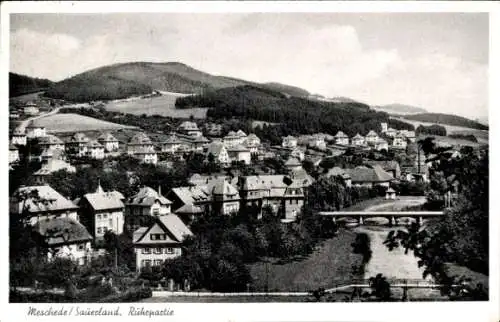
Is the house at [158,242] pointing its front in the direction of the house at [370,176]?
no

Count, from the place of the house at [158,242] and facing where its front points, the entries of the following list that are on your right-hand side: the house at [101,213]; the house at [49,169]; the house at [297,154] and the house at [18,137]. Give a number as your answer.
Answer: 3

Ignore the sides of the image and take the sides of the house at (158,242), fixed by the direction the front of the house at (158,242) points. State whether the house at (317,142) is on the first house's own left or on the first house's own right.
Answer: on the first house's own left

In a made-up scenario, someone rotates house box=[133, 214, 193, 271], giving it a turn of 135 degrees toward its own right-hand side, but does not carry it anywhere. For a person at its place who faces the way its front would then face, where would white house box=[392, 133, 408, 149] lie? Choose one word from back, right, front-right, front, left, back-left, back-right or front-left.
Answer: back-right

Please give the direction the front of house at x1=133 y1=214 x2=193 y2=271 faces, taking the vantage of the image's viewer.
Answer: facing the viewer

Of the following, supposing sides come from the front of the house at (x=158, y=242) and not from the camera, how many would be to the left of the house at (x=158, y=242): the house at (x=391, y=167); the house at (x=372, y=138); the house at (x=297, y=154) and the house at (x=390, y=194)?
4

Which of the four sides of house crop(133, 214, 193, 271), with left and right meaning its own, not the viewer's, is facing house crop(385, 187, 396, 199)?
back

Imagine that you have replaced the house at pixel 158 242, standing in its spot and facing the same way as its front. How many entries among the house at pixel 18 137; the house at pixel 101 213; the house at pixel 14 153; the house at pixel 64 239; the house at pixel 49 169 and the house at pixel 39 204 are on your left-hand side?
0

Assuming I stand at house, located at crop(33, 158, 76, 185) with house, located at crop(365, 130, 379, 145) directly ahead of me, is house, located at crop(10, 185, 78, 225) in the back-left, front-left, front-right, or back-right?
back-right

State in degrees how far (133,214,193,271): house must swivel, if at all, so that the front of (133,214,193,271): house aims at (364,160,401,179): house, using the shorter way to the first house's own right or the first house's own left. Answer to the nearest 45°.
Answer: approximately 90° to the first house's own left

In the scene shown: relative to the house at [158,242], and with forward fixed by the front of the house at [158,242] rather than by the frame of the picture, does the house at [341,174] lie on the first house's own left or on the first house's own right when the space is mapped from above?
on the first house's own left

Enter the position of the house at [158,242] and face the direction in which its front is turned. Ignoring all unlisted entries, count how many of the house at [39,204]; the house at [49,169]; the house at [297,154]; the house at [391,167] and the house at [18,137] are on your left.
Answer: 2

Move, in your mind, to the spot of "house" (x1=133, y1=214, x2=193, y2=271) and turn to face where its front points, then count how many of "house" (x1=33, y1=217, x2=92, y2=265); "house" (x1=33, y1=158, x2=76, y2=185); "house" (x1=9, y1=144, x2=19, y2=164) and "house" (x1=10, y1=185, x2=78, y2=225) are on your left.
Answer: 0
